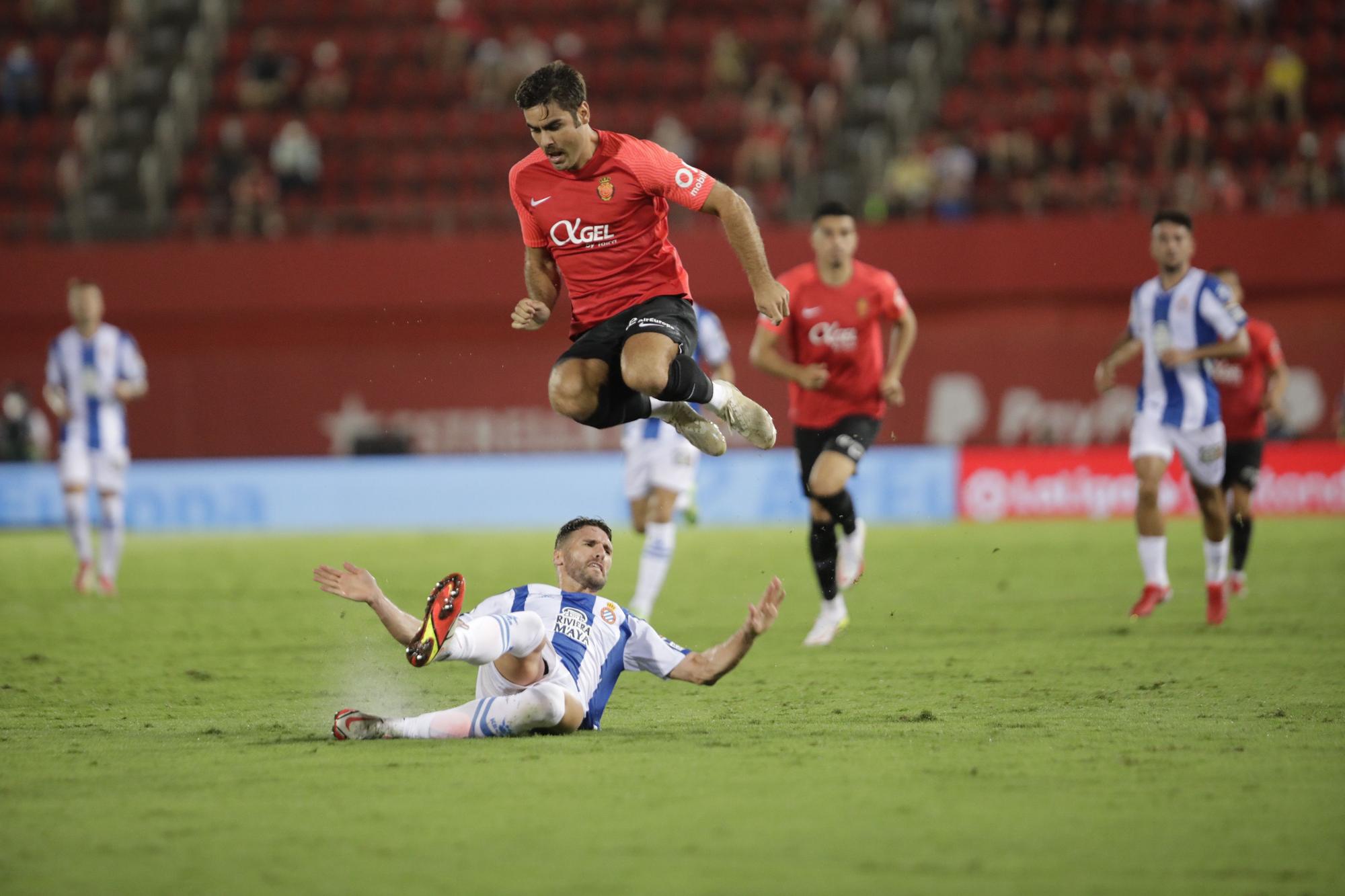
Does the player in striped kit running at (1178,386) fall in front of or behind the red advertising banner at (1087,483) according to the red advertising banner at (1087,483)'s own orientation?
in front

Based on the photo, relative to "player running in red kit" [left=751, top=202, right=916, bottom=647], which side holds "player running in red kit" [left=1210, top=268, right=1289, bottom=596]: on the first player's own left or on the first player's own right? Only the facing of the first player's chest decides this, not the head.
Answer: on the first player's own left

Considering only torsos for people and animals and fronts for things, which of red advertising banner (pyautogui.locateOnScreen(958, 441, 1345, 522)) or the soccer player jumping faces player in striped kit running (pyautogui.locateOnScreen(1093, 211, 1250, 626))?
the red advertising banner

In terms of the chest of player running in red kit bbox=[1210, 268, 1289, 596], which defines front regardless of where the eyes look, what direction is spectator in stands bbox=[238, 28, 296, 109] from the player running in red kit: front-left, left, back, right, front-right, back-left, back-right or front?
right

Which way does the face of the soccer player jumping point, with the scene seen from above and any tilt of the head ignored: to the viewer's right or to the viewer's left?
to the viewer's left

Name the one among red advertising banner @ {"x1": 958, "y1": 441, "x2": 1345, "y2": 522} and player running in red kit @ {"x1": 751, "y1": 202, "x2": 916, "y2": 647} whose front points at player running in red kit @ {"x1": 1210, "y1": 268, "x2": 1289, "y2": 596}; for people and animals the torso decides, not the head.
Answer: the red advertising banner

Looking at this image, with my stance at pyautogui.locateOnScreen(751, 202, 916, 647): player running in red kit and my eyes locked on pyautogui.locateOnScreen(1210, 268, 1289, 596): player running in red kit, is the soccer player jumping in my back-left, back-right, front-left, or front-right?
back-right

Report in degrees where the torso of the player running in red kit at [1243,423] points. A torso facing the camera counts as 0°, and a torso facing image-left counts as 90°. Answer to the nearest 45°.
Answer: approximately 45°

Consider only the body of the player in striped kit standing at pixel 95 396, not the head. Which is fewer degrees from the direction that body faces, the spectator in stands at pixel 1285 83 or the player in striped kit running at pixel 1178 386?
the player in striped kit running

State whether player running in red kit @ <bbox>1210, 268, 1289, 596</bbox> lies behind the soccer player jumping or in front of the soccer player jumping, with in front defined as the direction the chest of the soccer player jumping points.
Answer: behind

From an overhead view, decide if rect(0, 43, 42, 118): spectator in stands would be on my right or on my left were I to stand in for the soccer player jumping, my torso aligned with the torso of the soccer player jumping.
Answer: on my right

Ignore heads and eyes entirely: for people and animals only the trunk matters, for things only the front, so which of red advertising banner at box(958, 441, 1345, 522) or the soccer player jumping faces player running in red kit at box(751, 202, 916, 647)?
the red advertising banner

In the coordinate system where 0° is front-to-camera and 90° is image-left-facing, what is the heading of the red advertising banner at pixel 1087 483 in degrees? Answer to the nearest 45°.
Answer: approximately 0°
